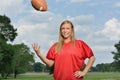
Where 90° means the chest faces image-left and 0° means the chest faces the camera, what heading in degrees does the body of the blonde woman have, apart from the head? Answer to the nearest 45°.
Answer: approximately 0°
